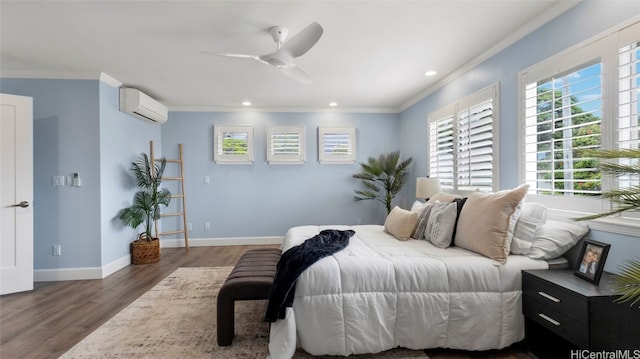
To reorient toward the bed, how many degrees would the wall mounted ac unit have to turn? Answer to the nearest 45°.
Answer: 0° — it already faces it

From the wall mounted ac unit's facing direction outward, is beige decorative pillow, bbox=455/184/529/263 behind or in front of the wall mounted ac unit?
in front

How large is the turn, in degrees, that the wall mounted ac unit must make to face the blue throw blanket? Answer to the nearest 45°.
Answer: approximately 45° to its right

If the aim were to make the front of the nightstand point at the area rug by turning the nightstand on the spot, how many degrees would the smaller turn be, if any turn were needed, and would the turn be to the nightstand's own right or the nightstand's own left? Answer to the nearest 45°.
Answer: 0° — it already faces it

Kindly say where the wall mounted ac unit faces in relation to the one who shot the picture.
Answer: facing the viewer and to the right of the viewer

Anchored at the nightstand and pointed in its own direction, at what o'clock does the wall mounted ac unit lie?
The wall mounted ac unit is roughly at 1 o'clock from the nightstand.

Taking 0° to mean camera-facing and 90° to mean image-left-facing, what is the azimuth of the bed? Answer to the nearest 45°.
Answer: approximately 90°

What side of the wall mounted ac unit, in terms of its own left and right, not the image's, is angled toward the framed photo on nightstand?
front

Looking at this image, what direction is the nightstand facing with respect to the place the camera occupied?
facing the viewer and to the left of the viewer

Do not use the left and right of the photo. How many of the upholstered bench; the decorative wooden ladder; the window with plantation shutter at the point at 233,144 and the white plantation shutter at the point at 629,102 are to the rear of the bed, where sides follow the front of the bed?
1

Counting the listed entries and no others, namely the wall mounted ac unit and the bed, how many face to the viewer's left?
1

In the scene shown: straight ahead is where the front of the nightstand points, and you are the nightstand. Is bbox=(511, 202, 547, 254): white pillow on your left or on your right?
on your right

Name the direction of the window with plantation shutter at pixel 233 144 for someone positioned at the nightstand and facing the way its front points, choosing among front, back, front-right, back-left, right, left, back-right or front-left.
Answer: front-right
